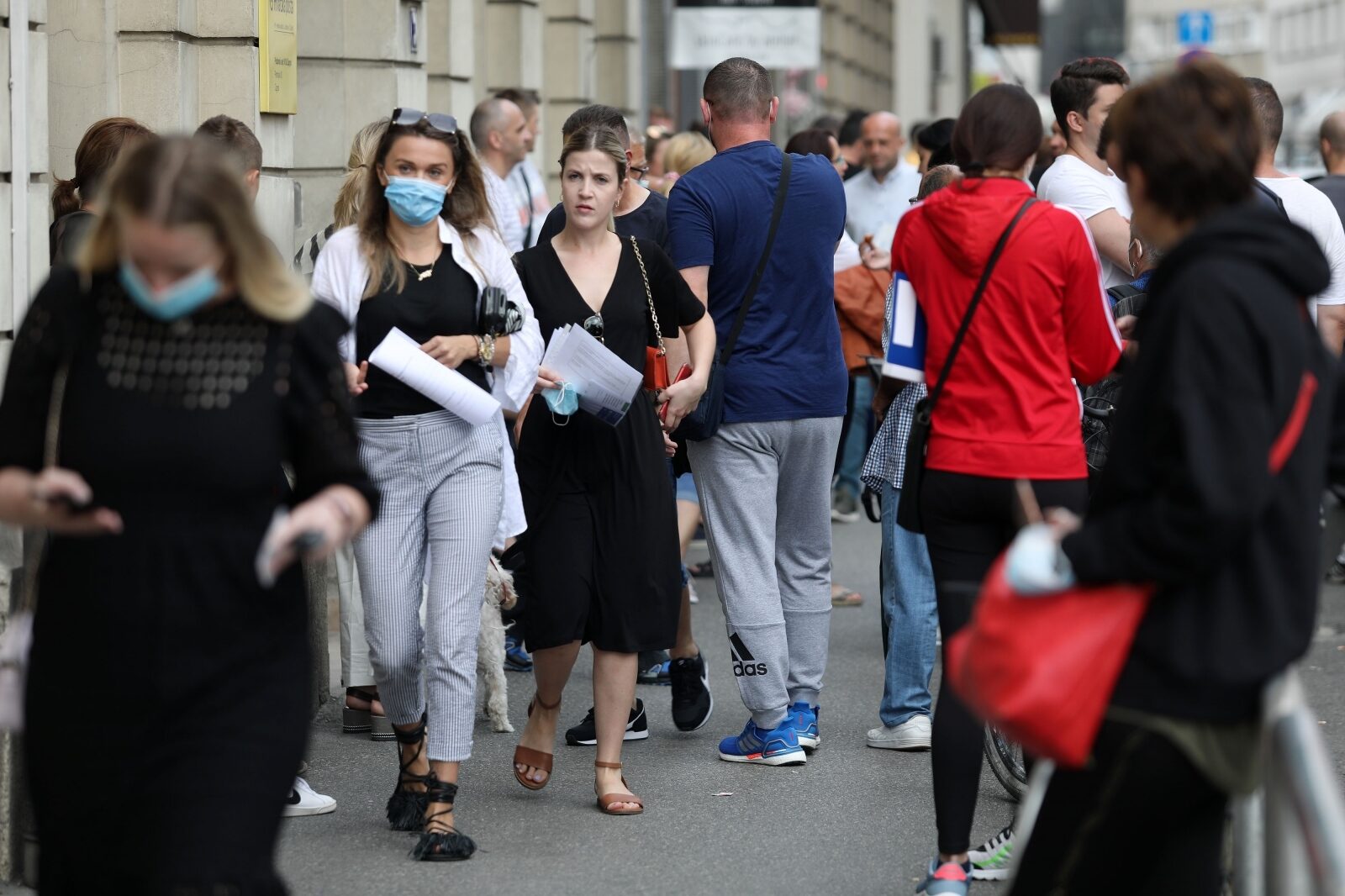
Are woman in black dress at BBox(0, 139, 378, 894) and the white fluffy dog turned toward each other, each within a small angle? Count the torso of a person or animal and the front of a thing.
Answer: no

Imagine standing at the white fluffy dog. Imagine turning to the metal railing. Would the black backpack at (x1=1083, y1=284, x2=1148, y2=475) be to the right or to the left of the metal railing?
left

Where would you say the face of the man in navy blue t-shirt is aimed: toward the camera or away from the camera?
away from the camera

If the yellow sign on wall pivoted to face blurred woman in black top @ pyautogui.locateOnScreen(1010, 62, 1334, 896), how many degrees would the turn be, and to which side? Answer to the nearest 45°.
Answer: approximately 45° to its right

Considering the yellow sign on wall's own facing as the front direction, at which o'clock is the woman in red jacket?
The woman in red jacket is roughly at 1 o'clock from the yellow sign on wall.

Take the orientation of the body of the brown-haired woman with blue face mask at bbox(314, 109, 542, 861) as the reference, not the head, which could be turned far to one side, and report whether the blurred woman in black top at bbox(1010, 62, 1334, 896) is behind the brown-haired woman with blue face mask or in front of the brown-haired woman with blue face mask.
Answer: in front

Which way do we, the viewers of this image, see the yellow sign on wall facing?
facing the viewer and to the right of the viewer

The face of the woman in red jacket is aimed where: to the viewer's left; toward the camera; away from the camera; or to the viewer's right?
away from the camera

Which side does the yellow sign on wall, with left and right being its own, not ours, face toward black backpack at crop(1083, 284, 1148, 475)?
front

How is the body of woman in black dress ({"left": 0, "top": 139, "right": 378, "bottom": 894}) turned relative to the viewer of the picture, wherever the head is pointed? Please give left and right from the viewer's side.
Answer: facing the viewer
